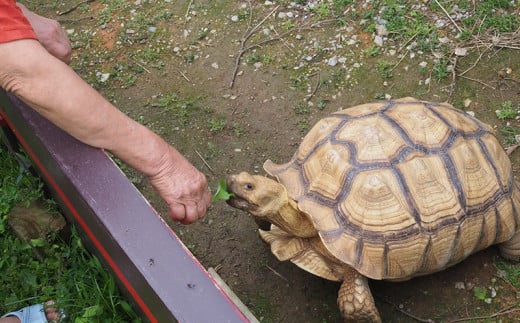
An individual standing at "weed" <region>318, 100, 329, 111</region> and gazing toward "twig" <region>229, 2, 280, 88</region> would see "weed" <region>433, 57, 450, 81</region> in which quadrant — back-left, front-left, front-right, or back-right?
back-right

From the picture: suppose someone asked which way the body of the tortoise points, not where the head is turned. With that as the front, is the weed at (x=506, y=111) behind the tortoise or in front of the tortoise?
behind

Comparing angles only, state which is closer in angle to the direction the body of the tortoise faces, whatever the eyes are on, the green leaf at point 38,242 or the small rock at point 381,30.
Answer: the green leaf

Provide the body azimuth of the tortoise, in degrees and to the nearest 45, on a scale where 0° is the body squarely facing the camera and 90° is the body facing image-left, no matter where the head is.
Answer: approximately 45°

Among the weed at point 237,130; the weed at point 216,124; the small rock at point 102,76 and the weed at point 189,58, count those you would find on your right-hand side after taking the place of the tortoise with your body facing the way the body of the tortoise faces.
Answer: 4

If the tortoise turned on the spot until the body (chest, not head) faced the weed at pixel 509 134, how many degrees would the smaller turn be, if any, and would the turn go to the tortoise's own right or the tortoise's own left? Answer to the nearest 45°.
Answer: approximately 180°

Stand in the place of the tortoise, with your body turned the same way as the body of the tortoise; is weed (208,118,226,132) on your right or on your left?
on your right

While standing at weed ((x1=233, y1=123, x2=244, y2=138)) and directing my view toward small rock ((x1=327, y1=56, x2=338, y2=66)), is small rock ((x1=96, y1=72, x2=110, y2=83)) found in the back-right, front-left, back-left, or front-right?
back-left

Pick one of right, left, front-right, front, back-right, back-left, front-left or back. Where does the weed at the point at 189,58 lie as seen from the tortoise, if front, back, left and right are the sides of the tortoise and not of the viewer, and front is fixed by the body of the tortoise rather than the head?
right

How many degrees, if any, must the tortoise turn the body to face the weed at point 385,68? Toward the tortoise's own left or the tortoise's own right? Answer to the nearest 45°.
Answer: approximately 135° to the tortoise's own right

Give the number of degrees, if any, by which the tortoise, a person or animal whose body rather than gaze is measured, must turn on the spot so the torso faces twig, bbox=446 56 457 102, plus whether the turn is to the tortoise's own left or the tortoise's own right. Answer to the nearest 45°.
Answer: approximately 135° to the tortoise's own right

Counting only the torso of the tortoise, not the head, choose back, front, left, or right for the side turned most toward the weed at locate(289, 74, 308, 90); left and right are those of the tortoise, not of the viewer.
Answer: right

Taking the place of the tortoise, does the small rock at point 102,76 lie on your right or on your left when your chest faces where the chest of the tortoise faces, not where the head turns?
on your right
